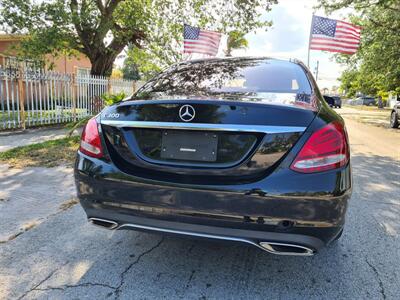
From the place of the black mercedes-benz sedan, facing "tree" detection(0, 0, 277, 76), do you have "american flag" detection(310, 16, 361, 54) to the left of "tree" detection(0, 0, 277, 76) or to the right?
right

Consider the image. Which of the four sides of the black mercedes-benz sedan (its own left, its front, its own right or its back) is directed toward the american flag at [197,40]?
front

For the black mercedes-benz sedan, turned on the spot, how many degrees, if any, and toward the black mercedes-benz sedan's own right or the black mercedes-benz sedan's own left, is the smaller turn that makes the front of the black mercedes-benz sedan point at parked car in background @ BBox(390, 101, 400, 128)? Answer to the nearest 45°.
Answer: approximately 45° to the black mercedes-benz sedan's own right

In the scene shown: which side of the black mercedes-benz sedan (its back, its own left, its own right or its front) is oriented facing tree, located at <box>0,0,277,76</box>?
front

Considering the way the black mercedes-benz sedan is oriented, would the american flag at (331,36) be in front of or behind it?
in front

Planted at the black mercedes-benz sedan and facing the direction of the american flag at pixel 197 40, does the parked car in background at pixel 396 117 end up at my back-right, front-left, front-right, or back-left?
front-right

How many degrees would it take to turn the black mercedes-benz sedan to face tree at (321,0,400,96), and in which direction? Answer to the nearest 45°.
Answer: approximately 45° to its right

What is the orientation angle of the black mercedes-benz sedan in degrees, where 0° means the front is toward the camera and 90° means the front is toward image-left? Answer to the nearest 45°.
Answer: approximately 180°

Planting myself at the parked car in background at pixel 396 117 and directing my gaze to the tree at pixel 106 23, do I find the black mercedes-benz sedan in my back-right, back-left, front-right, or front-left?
front-left

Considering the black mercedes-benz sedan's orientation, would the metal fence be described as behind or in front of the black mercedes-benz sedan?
in front

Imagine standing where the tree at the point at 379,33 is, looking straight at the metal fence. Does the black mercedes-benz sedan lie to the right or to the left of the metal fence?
left
